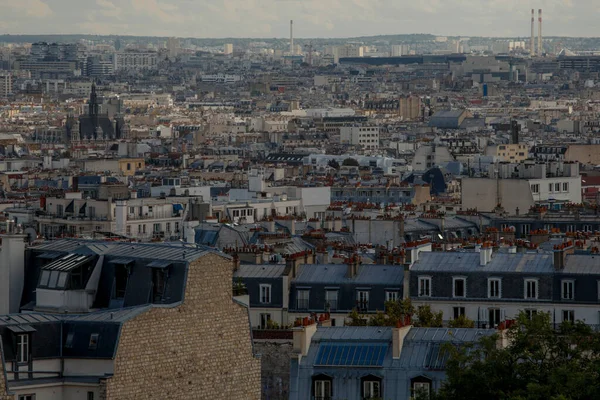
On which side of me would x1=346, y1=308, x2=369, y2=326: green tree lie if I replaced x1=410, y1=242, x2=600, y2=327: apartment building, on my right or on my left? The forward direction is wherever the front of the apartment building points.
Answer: on my right

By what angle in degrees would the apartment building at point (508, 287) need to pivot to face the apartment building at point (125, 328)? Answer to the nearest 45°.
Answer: approximately 45° to its right

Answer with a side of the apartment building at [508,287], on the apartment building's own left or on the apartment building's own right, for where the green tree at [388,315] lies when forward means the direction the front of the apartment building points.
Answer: on the apartment building's own right

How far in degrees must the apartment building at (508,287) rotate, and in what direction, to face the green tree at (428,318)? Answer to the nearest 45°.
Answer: approximately 45° to its right

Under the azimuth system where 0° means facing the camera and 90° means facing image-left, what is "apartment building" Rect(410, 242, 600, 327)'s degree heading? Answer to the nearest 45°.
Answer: approximately 0°
